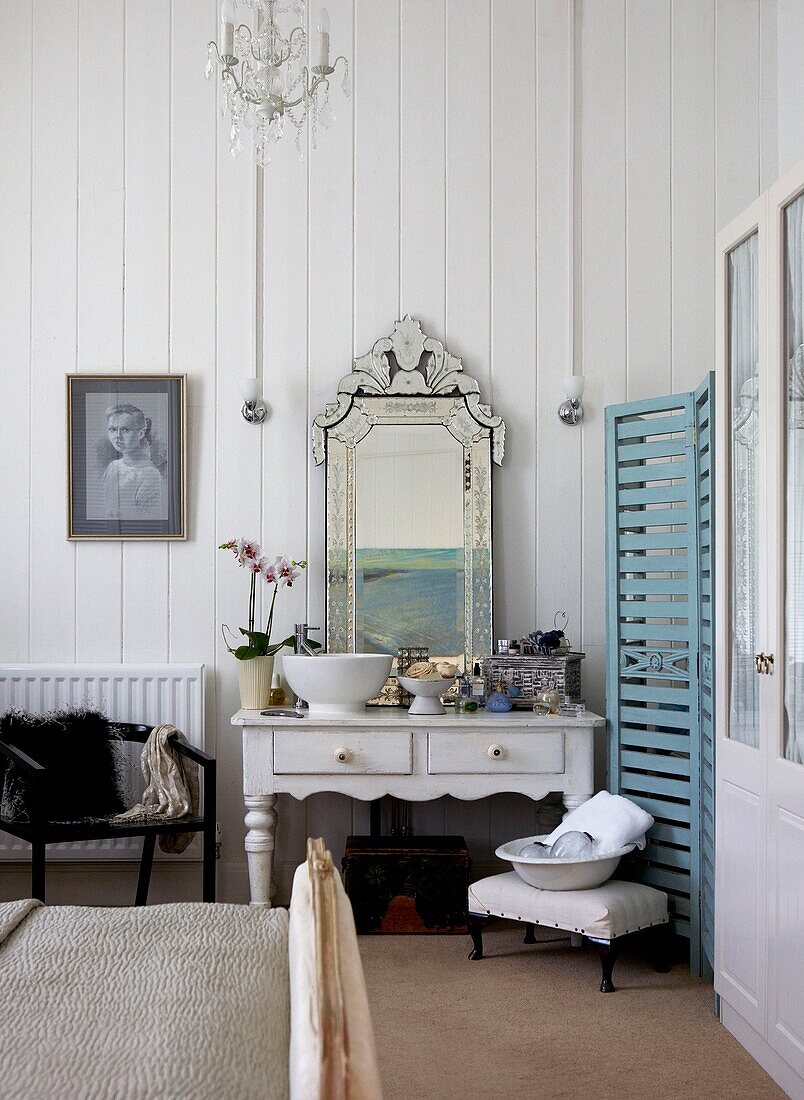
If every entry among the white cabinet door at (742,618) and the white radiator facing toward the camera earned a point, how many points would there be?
1

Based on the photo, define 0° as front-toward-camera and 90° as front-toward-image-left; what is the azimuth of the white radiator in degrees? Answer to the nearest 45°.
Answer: approximately 0°

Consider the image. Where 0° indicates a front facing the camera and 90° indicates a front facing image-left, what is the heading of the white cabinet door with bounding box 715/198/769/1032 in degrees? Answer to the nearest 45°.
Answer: approximately 90°

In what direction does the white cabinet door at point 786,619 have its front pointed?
to the viewer's left
